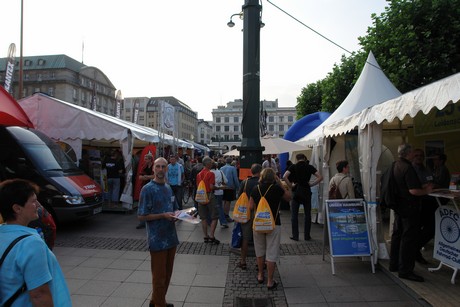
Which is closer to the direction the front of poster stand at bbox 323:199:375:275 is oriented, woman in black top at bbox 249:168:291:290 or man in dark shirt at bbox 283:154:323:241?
the woman in black top

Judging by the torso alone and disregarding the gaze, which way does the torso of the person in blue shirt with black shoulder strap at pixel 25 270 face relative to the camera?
to the viewer's right

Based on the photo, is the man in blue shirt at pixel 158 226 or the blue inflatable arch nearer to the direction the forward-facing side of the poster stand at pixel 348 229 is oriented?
the man in blue shirt

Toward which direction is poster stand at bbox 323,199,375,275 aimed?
toward the camera

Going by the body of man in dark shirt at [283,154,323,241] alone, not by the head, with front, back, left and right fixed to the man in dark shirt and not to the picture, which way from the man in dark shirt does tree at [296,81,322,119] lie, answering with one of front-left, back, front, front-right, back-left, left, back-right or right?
front

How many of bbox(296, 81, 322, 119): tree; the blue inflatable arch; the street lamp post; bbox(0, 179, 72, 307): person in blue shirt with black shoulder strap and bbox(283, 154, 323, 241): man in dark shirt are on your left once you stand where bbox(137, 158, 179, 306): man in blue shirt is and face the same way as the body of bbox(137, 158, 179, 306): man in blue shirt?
4

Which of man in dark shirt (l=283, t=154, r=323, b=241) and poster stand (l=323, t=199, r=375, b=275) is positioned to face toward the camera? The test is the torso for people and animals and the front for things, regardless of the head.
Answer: the poster stand

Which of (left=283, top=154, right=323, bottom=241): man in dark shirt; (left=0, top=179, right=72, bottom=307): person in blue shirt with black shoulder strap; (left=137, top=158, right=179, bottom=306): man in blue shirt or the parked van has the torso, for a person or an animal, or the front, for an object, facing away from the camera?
the man in dark shirt

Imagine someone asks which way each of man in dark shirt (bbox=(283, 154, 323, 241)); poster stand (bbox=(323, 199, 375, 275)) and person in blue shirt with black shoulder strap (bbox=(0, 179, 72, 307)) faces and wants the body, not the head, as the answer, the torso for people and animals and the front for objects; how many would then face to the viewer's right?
1

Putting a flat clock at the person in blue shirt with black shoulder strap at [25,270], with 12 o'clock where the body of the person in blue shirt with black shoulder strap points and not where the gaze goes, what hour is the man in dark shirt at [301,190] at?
The man in dark shirt is roughly at 11 o'clock from the person in blue shirt with black shoulder strap.

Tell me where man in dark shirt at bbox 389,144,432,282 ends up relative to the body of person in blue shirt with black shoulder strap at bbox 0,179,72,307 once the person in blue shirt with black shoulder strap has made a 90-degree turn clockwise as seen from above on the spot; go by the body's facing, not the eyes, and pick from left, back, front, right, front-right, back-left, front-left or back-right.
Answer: left

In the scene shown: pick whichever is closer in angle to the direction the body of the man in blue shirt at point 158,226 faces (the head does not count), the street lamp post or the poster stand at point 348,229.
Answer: the poster stand

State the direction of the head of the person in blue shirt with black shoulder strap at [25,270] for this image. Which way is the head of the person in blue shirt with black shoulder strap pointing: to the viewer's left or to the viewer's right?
to the viewer's right

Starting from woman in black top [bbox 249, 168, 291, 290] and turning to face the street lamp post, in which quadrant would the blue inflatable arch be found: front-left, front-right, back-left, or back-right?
front-right
